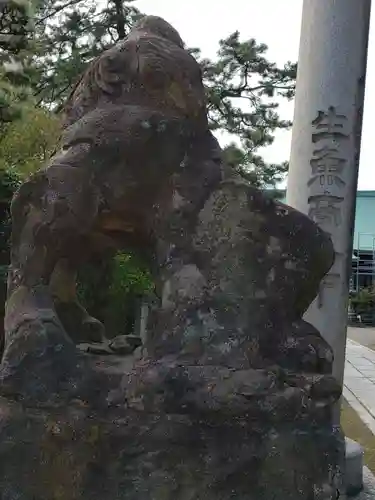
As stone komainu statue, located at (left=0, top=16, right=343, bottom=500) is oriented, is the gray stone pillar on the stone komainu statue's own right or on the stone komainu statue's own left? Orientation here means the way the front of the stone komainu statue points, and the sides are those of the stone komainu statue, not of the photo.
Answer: on the stone komainu statue's own right

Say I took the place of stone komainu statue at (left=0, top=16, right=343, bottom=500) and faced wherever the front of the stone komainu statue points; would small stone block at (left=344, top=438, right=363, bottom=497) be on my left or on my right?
on my right
